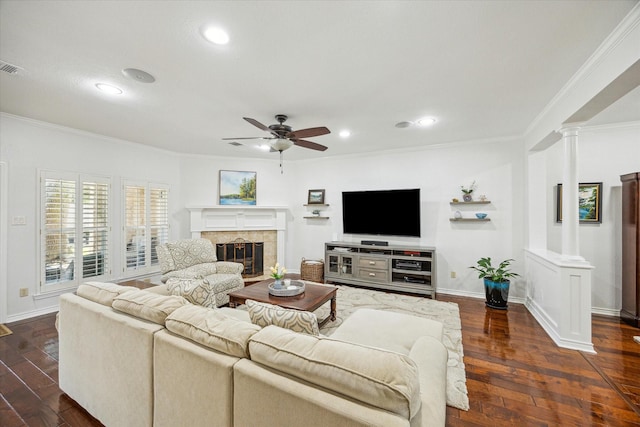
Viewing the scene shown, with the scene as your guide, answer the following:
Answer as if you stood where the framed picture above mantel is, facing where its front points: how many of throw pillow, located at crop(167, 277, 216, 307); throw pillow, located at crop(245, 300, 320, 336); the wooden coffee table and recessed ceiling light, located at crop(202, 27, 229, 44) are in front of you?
4

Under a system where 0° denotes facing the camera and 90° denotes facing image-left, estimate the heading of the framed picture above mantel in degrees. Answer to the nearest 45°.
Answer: approximately 0°

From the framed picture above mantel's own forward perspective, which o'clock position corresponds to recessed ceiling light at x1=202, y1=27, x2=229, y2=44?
The recessed ceiling light is roughly at 12 o'clock from the framed picture above mantel.

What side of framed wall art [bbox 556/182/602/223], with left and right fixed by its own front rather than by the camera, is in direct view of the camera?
front

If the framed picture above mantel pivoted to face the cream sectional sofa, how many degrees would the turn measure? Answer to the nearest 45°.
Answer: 0° — it already faces it

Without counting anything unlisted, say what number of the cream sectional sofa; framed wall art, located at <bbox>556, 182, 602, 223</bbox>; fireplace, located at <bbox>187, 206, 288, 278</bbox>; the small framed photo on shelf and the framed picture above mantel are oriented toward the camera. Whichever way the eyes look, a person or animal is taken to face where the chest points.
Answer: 4

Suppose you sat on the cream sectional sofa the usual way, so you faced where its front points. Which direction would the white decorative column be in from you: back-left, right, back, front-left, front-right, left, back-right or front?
front-right

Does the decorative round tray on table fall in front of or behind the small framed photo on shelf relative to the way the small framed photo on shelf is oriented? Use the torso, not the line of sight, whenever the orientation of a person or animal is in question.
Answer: in front

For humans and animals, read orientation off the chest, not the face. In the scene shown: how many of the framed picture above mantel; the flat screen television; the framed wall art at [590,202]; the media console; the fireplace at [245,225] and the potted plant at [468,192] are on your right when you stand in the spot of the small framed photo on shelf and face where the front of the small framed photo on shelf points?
2

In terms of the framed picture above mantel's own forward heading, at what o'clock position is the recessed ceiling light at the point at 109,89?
The recessed ceiling light is roughly at 1 o'clock from the framed picture above mantel.

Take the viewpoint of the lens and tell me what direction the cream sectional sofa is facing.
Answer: facing away from the viewer and to the right of the viewer

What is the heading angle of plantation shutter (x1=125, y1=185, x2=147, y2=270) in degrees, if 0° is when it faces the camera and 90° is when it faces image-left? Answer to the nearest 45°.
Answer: approximately 315°

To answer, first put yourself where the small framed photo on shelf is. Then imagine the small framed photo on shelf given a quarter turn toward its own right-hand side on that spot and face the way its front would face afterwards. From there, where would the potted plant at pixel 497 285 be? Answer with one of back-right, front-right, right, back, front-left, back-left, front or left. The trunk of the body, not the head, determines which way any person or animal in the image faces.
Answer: back-left

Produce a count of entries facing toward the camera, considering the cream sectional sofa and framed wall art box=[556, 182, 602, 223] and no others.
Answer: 1
